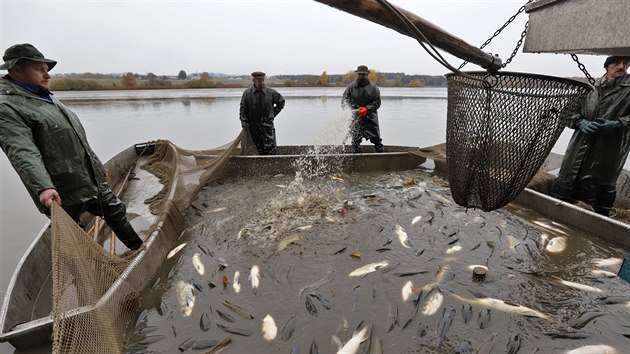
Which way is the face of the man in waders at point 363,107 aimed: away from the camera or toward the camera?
toward the camera

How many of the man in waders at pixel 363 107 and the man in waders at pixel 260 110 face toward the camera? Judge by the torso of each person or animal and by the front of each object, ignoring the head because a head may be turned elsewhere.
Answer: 2

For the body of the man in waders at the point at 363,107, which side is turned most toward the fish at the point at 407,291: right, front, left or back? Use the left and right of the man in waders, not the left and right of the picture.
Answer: front

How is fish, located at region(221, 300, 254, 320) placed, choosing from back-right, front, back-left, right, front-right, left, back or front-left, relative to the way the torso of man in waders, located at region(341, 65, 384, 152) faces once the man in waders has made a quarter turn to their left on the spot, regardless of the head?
right

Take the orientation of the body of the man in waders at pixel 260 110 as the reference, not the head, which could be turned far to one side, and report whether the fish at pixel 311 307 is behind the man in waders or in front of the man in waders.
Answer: in front

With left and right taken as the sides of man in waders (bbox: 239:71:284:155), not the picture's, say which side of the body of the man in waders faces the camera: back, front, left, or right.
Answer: front

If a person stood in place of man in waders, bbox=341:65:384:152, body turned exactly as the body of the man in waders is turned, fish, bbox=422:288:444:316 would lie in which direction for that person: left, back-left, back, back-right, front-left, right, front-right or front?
front

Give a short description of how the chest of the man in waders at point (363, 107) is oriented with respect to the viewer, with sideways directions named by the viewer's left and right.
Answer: facing the viewer

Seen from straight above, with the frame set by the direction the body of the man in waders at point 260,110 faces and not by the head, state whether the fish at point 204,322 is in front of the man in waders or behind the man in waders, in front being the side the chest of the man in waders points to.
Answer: in front

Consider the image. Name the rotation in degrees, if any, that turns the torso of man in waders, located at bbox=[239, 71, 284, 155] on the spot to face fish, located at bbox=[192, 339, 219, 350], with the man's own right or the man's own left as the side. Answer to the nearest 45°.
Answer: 0° — they already face it

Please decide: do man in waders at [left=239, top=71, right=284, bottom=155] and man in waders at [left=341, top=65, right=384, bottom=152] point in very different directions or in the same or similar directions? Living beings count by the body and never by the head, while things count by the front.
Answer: same or similar directions

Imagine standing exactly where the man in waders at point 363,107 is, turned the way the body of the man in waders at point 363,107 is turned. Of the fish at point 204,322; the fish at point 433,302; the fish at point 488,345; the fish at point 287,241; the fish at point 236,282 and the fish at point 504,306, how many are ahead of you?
6

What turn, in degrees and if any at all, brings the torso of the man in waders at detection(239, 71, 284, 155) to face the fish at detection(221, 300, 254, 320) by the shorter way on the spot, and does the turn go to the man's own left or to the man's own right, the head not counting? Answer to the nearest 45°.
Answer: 0° — they already face it

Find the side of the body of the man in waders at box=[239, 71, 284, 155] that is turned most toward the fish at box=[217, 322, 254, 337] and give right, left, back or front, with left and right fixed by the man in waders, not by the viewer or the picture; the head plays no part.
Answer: front
